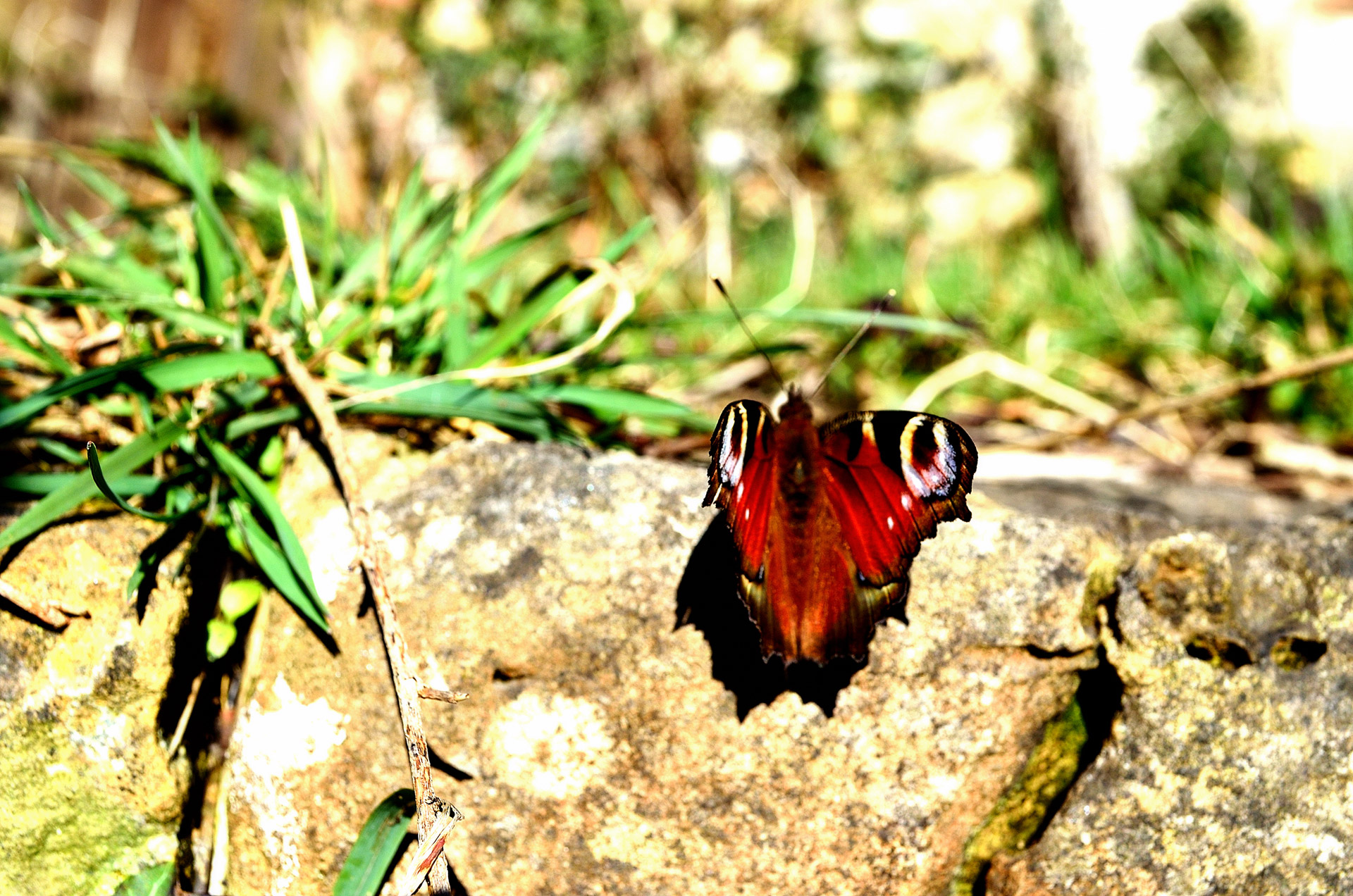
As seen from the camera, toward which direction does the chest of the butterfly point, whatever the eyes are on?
away from the camera

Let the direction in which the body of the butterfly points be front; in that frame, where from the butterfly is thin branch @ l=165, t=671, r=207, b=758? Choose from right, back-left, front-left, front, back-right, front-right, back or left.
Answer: left

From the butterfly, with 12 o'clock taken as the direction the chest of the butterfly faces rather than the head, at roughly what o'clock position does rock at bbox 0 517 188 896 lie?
The rock is roughly at 9 o'clock from the butterfly.

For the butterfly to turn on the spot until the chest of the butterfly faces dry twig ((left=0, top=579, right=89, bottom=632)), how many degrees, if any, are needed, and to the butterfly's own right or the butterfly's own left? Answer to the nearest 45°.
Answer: approximately 90° to the butterfly's own left

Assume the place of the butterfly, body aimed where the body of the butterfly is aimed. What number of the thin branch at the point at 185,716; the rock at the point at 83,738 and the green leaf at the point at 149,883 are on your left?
3
